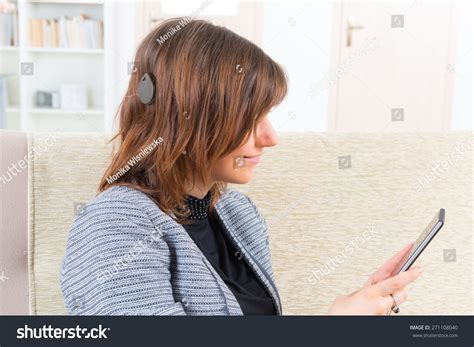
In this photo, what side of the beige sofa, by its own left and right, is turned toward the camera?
front

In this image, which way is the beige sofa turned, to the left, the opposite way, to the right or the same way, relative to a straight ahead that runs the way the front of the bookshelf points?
the same way

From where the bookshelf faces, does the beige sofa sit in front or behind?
in front

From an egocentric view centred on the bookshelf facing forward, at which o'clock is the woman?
The woman is roughly at 12 o'clock from the bookshelf.

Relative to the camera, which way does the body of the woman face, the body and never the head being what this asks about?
to the viewer's right

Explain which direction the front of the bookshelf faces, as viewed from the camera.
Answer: facing the viewer

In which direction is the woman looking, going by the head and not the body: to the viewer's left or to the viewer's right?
to the viewer's right

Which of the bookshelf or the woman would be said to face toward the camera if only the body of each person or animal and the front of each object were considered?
the bookshelf

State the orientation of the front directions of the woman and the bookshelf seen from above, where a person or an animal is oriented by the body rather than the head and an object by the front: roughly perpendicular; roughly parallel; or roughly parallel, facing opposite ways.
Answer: roughly perpendicular

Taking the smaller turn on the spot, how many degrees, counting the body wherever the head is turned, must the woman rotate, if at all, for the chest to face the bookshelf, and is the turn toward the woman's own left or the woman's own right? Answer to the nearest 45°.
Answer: approximately 90° to the woman's own left
